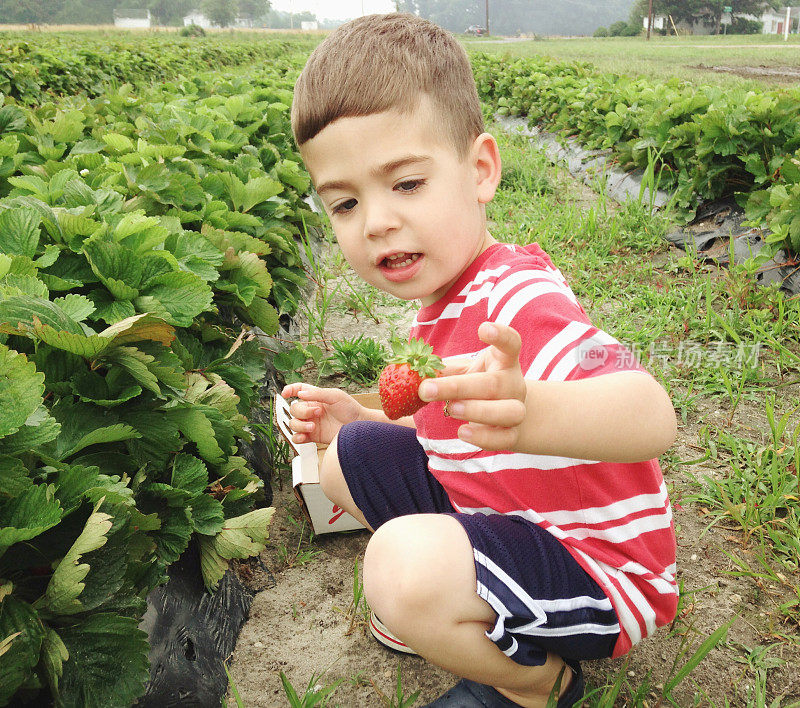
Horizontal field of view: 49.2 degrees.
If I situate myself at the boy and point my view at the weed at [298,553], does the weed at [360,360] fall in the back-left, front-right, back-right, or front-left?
front-right

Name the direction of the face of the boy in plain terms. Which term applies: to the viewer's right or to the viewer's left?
to the viewer's left

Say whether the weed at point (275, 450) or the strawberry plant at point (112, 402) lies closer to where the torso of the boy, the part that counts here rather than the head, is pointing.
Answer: the strawberry plant

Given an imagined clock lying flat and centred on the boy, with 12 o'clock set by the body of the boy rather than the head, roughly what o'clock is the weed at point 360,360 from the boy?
The weed is roughly at 4 o'clock from the boy.

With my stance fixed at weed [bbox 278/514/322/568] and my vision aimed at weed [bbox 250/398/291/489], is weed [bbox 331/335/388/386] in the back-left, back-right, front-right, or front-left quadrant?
front-right

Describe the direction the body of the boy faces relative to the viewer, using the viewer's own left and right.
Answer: facing the viewer and to the left of the viewer
